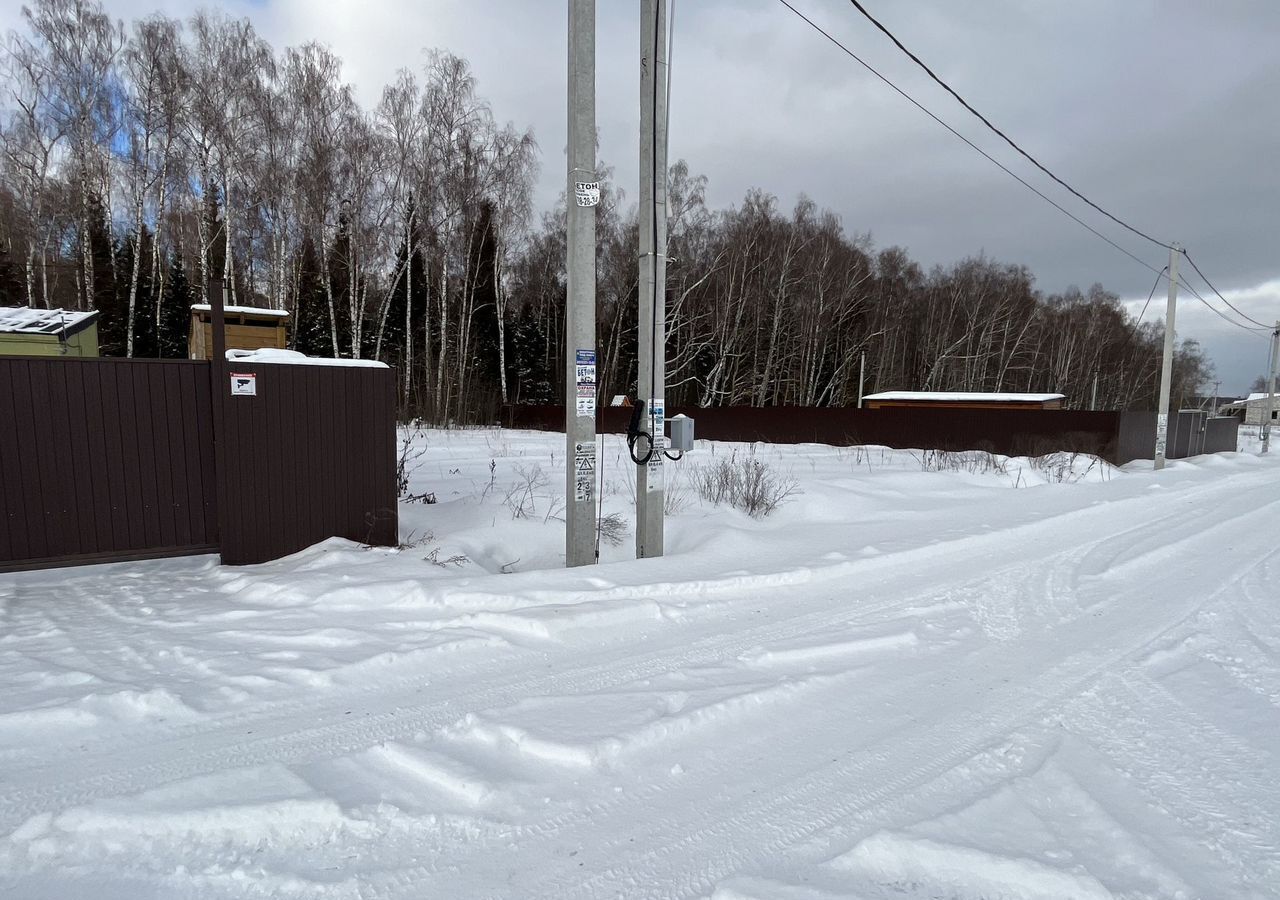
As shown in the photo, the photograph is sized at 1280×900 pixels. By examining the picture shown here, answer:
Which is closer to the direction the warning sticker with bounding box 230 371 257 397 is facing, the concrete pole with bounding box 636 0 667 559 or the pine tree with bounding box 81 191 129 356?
the concrete pole

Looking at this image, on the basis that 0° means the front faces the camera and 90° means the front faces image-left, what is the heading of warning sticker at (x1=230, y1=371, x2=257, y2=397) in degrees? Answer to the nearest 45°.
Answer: approximately 0°

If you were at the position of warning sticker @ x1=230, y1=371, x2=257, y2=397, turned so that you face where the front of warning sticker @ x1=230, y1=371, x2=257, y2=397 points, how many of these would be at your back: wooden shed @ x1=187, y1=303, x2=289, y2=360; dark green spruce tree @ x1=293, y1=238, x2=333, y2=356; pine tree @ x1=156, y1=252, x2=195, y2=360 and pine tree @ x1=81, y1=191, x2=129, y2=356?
4

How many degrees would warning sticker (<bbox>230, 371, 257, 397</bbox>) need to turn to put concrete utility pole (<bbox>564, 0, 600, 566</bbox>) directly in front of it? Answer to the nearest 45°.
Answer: approximately 45° to its left

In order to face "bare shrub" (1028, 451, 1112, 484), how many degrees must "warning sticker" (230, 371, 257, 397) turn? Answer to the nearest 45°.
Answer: approximately 90° to its left

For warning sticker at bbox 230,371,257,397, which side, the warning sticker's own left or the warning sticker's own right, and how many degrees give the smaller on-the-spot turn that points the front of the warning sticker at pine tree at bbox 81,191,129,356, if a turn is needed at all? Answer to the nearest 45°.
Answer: approximately 180°

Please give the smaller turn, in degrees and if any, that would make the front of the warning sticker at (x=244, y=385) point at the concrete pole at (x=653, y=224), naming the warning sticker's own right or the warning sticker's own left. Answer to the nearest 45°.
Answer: approximately 45° to the warning sticker's own left

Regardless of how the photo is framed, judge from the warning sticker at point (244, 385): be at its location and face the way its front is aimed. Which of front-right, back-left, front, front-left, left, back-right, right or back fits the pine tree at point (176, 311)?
back

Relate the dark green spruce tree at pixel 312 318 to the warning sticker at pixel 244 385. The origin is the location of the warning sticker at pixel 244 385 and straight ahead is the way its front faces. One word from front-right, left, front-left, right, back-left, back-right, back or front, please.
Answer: back
